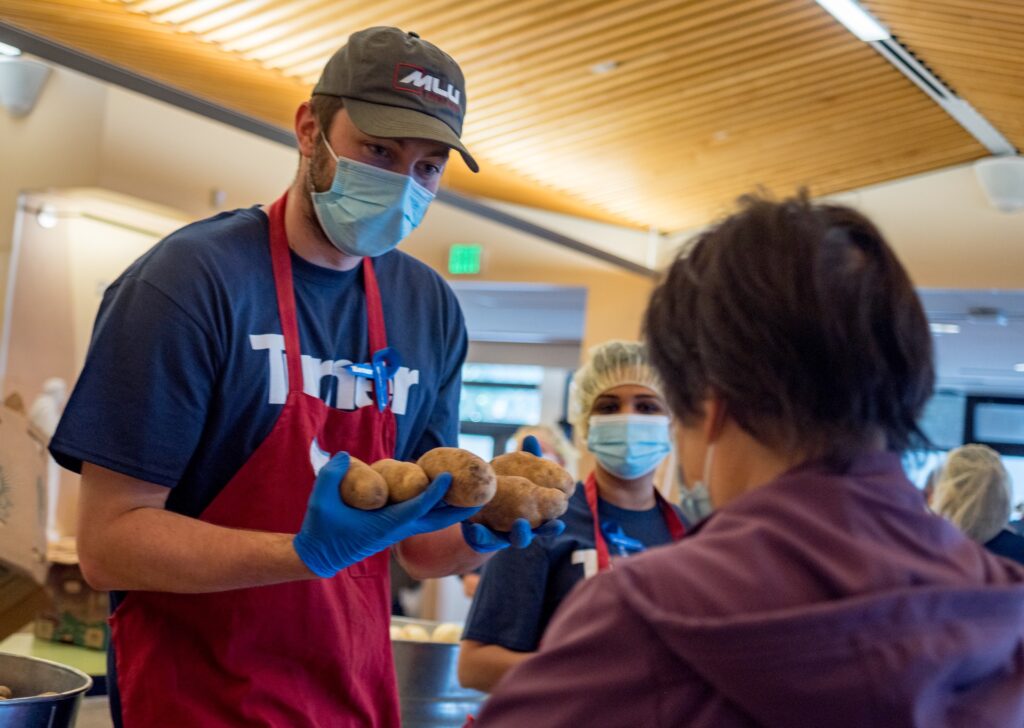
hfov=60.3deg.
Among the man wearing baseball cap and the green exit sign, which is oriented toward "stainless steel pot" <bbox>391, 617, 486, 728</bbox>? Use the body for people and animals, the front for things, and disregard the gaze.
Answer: the green exit sign

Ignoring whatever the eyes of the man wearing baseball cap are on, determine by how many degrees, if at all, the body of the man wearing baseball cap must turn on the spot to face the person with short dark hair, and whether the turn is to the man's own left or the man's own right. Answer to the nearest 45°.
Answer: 0° — they already face them

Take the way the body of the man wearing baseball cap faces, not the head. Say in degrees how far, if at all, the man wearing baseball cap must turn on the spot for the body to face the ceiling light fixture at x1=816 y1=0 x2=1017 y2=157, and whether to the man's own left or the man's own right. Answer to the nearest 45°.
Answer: approximately 90° to the man's own left

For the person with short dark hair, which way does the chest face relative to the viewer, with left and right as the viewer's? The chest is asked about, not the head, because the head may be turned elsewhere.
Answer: facing away from the viewer and to the left of the viewer

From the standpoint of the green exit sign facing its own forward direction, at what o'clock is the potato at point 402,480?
The potato is roughly at 12 o'clock from the green exit sign.

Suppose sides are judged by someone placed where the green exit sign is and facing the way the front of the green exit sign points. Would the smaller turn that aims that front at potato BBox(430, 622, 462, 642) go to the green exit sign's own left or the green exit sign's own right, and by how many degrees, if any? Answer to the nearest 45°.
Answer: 0° — it already faces it

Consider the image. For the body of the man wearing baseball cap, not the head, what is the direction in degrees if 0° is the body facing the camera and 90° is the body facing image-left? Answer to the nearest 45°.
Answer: approximately 315°

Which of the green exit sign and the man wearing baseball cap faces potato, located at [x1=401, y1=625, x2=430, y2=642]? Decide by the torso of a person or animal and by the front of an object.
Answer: the green exit sign

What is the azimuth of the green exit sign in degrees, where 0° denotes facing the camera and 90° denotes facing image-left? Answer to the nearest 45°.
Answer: approximately 0°

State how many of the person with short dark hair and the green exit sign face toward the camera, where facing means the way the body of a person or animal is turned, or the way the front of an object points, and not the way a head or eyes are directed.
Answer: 1

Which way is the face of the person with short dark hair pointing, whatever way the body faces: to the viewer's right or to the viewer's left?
to the viewer's left

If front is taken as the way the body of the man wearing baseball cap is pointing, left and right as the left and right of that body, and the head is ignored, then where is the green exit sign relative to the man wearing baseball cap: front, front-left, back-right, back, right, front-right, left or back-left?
back-left
